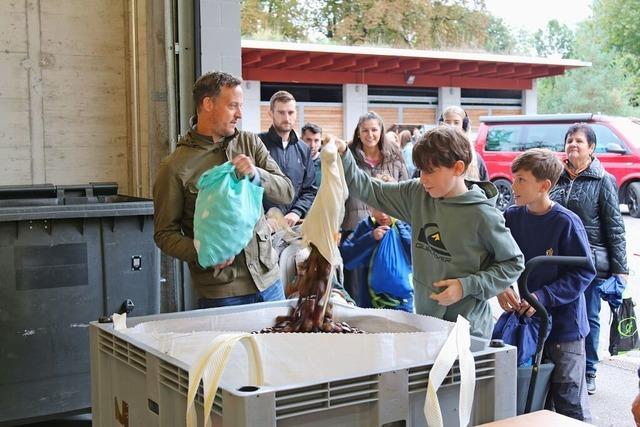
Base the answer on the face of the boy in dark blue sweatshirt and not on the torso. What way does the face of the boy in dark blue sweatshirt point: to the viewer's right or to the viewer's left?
to the viewer's left

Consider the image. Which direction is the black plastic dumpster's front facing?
toward the camera

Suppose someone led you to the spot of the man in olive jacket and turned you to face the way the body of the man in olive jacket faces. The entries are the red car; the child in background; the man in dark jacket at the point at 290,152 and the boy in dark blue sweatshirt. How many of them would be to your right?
0

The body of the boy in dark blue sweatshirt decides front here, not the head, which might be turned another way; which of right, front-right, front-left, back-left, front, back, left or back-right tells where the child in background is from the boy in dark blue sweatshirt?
right

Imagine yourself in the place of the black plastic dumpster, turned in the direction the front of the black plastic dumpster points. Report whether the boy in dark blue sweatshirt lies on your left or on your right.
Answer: on your left

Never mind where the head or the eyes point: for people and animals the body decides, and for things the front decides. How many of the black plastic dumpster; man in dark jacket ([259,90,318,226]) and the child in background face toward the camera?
3

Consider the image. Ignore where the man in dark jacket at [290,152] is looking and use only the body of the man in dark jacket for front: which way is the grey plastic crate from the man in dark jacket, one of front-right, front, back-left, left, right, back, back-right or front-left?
front

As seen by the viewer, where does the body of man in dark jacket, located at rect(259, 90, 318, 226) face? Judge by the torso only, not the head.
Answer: toward the camera

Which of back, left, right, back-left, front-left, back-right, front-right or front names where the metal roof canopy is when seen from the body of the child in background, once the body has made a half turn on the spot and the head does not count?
front

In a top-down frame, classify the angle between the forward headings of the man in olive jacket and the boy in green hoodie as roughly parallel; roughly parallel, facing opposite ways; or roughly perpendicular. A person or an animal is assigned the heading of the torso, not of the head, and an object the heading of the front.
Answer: roughly perpendicular

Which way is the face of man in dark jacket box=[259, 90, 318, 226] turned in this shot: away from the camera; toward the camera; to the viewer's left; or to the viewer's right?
toward the camera

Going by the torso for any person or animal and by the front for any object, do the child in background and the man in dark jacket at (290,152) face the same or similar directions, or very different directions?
same or similar directions

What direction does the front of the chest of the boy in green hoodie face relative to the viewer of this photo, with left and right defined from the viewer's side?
facing the viewer and to the left of the viewer

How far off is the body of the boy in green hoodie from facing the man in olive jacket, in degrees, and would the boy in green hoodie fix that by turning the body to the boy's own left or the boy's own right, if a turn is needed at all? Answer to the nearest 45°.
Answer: approximately 45° to the boy's own right

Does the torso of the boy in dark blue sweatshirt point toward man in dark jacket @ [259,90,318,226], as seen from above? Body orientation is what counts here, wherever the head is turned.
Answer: no

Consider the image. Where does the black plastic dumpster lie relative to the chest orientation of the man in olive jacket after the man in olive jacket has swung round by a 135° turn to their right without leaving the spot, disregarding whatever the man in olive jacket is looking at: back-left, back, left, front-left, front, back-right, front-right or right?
front-right

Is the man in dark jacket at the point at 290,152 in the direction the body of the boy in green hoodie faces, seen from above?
no

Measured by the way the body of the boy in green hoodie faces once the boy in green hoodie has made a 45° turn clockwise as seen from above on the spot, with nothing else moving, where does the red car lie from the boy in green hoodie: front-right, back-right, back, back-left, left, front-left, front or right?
right

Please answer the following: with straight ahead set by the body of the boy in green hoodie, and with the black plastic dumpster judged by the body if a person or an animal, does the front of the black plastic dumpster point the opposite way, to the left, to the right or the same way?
to the left

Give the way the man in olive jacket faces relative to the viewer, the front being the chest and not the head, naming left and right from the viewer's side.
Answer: facing the viewer and to the right of the viewer
